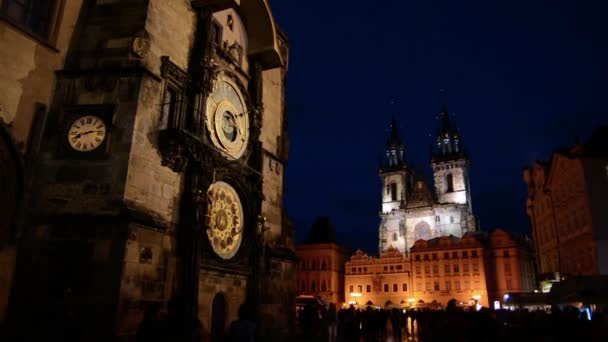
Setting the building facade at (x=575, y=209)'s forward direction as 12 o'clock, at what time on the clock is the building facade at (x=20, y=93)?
the building facade at (x=20, y=93) is roughly at 11 o'clock from the building facade at (x=575, y=209).

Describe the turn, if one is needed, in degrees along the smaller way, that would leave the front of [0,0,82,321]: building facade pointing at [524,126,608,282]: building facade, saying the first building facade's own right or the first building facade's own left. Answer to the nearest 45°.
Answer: approximately 45° to the first building facade's own left

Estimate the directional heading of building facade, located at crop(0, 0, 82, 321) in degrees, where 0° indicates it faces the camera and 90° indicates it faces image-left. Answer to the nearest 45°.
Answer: approximately 315°

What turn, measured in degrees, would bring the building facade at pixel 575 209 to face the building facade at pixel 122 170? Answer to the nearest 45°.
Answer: approximately 45° to its left

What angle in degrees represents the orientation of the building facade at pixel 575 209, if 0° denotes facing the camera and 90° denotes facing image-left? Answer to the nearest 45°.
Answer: approximately 45°

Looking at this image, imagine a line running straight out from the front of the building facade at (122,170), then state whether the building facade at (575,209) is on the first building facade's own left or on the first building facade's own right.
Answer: on the first building facade's own left

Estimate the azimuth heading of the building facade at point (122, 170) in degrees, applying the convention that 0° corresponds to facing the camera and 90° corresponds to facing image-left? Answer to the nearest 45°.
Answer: approximately 315°
